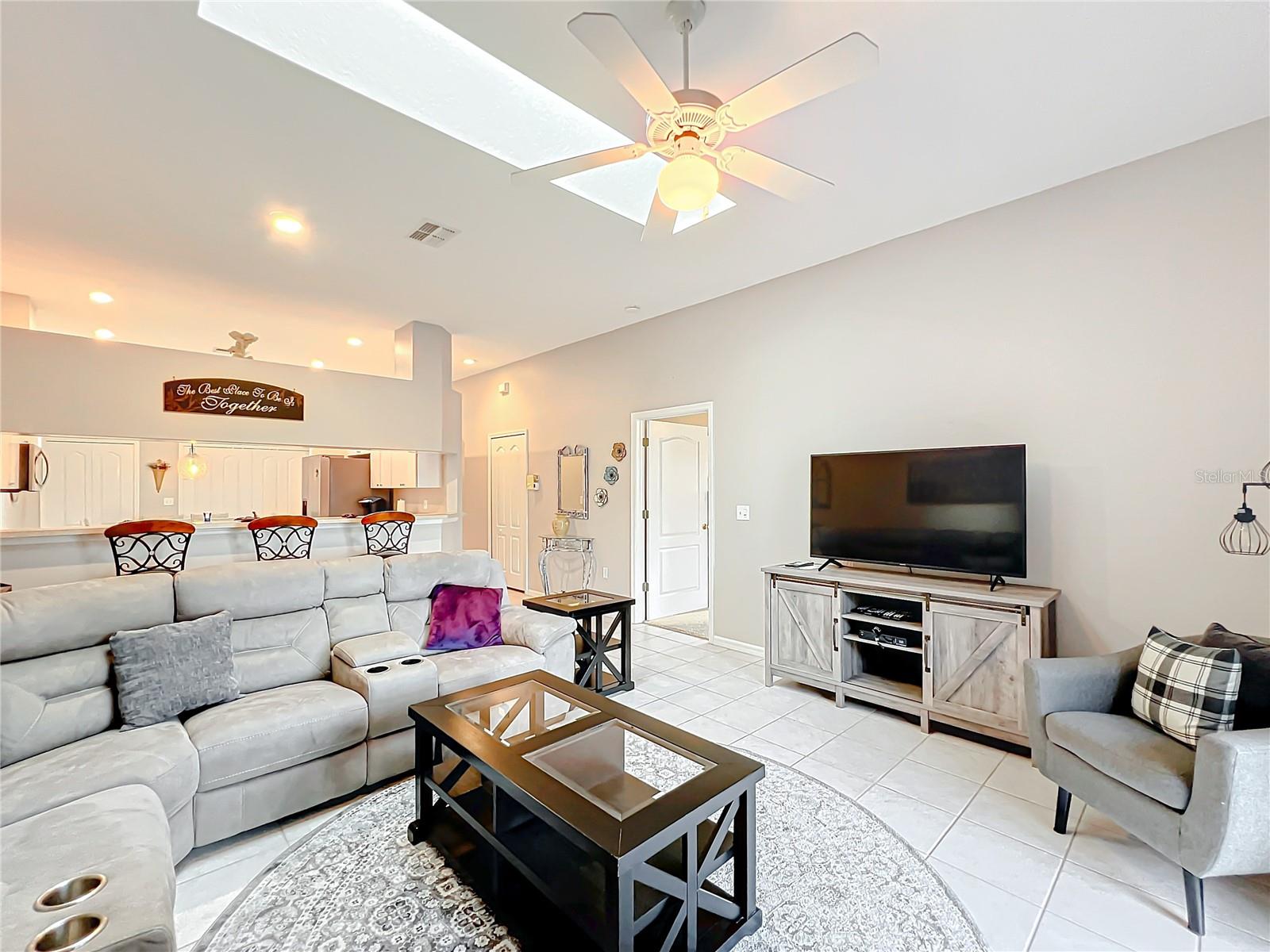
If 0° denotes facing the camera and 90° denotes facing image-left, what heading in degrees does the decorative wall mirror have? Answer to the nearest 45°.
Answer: approximately 45°

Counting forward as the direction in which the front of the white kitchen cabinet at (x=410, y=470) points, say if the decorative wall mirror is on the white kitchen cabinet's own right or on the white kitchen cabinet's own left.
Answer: on the white kitchen cabinet's own left

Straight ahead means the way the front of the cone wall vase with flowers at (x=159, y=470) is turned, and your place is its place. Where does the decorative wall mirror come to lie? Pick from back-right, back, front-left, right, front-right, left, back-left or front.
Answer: front-left

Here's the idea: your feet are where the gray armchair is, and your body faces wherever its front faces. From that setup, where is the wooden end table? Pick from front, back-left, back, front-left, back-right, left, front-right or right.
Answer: front-right

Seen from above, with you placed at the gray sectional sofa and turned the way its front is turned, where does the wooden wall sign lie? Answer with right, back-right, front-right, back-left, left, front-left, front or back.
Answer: back-left

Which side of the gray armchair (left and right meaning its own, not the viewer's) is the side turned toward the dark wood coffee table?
front

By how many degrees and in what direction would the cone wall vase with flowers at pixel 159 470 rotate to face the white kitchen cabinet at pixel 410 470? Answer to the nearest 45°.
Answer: approximately 45° to its left

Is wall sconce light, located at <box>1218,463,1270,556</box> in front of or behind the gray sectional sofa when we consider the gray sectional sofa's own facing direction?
in front

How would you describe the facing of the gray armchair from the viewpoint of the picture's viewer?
facing the viewer and to the left of the viewer

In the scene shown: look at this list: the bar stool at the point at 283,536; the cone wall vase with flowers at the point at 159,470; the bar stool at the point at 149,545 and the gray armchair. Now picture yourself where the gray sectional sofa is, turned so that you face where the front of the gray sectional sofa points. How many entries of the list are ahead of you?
1

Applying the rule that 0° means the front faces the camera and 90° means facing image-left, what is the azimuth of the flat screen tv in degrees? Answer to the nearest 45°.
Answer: approximately 45°

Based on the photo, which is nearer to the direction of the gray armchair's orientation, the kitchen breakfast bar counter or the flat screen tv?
the kitchen breakfast bar counter

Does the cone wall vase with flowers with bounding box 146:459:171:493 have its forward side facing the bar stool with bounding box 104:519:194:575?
yes

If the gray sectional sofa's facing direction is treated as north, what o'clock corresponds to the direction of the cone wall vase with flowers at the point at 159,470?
The cone wall vase with flowers is roughly at 7 o'clock from the gray sectional sofa.

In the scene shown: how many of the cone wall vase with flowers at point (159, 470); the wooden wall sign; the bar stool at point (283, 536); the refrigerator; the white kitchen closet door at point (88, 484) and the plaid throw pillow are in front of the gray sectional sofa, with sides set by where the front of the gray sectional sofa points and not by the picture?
1

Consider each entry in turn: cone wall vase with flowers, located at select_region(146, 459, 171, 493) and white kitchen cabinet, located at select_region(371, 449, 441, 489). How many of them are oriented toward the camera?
2

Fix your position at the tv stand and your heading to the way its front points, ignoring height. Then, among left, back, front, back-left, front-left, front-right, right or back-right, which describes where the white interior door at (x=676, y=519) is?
right

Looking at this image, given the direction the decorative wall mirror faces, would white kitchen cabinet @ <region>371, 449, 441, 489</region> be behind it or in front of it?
in front
